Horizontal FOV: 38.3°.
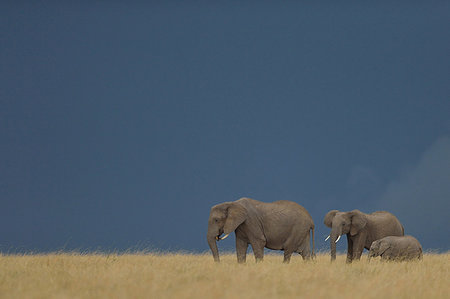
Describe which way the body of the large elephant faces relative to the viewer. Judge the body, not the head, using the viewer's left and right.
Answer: facing to the left of the viewer

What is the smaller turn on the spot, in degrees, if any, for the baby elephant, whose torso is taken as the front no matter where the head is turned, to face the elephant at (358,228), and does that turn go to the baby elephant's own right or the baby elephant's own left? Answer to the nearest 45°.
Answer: approximately 45° to the baby elephant's own right

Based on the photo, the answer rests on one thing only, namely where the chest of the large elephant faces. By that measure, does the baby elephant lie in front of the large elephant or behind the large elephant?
behind

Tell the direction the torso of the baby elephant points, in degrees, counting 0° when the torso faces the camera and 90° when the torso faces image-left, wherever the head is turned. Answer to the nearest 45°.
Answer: approximately 90°

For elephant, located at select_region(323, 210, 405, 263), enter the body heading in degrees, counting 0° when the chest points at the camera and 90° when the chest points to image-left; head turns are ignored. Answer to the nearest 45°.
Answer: approximately 45°

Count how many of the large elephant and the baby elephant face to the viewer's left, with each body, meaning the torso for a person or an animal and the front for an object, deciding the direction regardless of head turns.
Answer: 2

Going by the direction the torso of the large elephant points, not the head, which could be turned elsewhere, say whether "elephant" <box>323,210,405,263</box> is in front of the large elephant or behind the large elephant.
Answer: behind

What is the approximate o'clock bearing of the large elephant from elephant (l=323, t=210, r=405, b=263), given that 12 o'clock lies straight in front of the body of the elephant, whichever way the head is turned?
The large elephant is roughly at 12 o'clock from the elephant.
